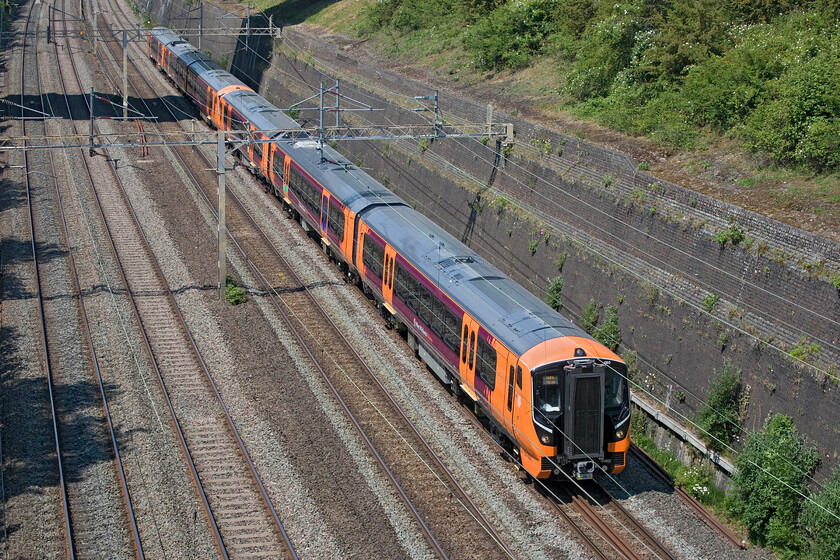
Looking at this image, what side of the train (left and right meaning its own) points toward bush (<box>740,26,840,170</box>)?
left

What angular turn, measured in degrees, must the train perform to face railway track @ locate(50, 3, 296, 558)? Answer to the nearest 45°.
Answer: approximately 135° to its right

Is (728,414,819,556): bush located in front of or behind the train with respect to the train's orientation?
in front

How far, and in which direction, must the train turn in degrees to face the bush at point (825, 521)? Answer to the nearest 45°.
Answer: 0° — it already faces it

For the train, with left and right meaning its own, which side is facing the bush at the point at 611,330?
left

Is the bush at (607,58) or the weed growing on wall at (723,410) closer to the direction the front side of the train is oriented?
the weed growing on wall
